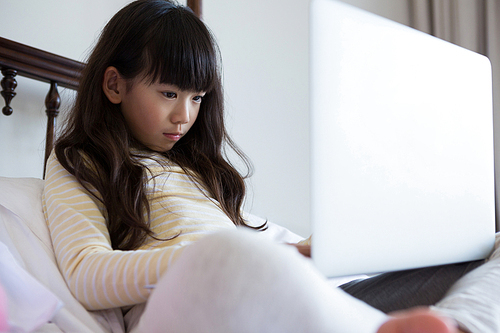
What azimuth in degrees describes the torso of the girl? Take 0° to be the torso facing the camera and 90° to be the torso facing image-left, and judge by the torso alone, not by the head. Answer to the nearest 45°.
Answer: approximately 315°

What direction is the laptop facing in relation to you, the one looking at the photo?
facing away from the viewer and to the left of the viewer

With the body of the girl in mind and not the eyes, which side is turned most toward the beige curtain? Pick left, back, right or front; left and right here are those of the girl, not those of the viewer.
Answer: left

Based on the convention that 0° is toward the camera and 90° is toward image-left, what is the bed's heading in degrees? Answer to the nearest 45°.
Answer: approximately 315°

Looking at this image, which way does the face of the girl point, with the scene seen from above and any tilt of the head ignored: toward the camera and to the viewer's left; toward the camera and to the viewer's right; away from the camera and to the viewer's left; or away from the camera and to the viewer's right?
toward the camera and to the viewer's right
